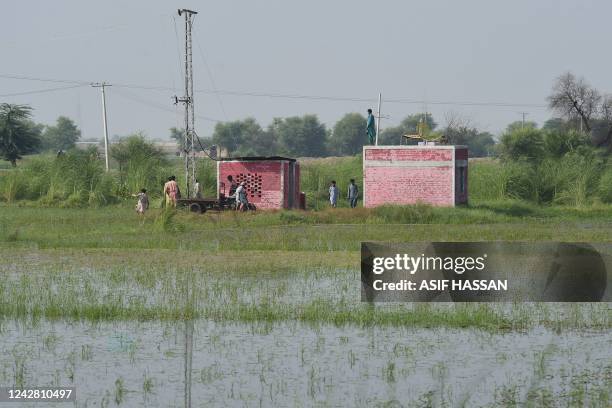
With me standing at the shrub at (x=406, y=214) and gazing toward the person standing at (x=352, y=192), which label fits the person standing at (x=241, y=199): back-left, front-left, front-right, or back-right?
front-left

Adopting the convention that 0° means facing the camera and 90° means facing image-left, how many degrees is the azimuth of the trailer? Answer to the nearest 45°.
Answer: approximately 270°

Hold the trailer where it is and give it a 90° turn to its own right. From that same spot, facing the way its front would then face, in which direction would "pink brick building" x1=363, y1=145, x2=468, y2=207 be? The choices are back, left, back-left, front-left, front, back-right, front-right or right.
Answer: left

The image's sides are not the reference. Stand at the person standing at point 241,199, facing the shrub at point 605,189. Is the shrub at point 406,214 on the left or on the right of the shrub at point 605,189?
right

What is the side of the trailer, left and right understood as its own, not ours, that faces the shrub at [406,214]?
front

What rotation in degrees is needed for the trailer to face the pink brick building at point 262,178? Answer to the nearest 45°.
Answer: approximately 45° to its left
